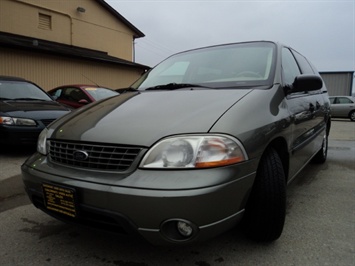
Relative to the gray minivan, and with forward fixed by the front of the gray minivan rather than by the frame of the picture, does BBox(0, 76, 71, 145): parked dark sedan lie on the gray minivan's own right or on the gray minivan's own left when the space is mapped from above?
on the gray minivan's own right

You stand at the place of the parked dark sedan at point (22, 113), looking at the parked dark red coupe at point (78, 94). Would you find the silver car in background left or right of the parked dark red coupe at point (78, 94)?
right

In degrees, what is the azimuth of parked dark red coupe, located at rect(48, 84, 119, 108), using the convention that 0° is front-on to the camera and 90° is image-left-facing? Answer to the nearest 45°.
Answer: approximately 315°

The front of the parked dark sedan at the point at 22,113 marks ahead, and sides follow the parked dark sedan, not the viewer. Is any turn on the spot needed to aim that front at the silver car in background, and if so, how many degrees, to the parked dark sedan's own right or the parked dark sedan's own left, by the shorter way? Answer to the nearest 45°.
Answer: approximately 90° to the parked dark sedan's own left

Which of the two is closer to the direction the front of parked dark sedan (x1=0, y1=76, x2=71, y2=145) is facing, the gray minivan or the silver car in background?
the gray minivan

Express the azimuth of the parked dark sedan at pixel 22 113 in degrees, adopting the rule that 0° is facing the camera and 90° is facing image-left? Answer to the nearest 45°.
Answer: approximately 315°

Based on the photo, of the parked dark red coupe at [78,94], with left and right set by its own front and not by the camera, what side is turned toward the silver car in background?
left

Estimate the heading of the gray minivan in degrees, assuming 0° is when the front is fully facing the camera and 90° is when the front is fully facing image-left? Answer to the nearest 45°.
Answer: approximately 45°

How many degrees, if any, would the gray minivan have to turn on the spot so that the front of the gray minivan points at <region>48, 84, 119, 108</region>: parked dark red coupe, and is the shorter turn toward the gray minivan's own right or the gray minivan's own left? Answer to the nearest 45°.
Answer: approximately 135° to the gray minivan's own right

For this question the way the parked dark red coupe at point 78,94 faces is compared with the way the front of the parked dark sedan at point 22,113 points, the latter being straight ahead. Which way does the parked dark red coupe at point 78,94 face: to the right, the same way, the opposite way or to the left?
the same way
